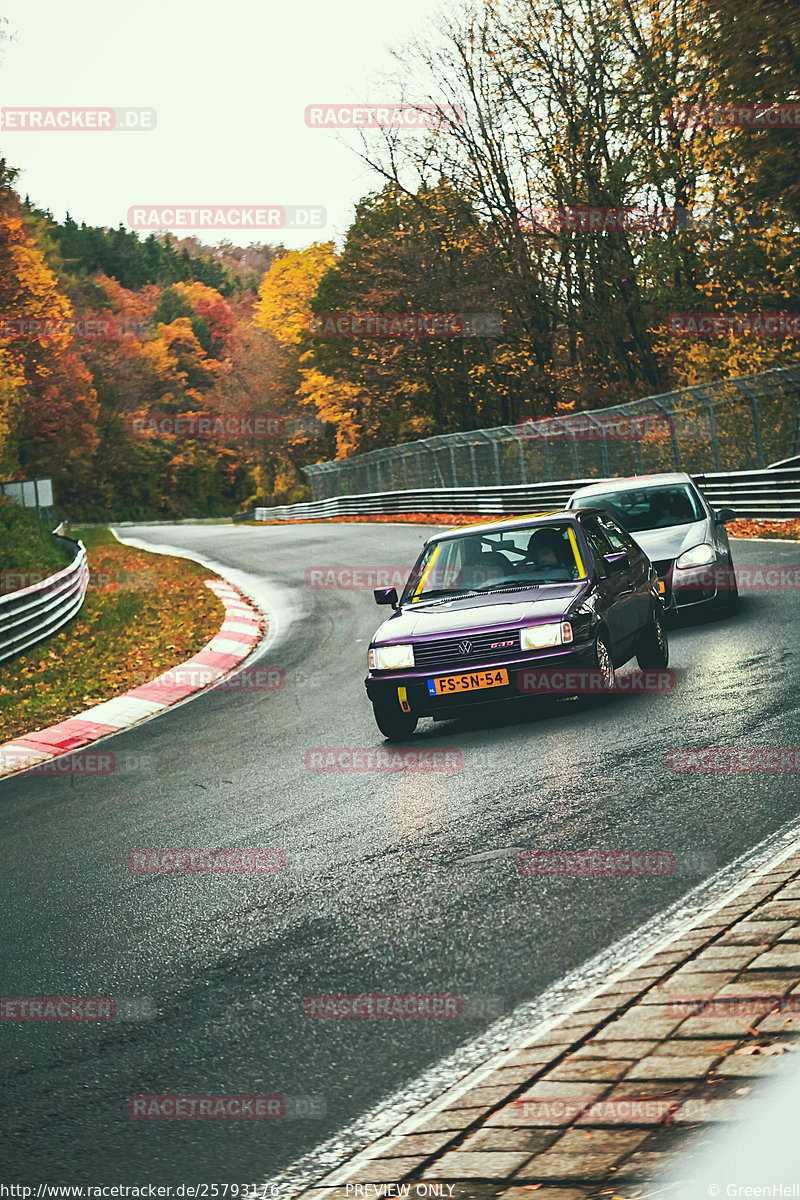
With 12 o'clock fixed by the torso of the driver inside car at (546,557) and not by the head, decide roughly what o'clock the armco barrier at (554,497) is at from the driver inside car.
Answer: The armco barrier is roughly at 6 o'clock from the driver inside car.

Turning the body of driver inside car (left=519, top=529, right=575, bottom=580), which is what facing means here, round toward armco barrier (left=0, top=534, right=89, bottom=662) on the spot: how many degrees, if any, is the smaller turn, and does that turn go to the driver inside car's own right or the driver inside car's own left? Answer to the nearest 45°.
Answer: approximately 135° to the driver inside car's own right

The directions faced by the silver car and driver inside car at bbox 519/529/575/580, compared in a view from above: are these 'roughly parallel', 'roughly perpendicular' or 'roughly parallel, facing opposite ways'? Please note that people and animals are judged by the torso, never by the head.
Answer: roughly parallel

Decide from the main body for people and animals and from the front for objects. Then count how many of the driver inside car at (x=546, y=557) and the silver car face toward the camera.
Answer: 2

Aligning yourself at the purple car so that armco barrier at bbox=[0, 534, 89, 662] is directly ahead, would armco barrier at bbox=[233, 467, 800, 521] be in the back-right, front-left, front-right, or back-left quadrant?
front-right

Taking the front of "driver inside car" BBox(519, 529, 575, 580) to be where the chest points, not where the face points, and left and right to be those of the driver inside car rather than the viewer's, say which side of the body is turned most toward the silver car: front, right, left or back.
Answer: back

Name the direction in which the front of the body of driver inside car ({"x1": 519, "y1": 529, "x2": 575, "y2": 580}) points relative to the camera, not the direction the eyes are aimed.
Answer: toward the camera

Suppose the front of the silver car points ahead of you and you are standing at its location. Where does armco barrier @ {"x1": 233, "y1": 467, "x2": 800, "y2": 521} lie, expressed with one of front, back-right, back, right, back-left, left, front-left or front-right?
back

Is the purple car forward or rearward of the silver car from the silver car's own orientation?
forward

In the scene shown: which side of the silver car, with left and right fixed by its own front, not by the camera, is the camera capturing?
front
